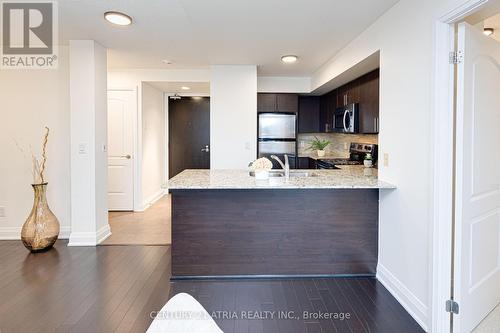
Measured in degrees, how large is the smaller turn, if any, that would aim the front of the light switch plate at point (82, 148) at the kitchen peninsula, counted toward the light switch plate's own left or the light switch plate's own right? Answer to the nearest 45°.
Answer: approximately 45° to the light switch plate's own left

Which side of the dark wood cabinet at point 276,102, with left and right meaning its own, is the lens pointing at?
front

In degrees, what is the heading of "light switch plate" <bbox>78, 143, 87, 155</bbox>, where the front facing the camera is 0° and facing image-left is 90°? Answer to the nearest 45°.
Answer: approximately 0°

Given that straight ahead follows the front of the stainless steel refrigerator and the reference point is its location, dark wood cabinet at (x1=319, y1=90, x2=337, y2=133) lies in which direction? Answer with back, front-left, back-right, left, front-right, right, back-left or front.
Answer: left

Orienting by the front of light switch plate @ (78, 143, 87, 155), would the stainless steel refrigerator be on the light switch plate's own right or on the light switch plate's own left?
on the light switch plate's own left

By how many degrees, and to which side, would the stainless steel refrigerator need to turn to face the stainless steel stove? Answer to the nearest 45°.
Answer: approximately 45° to its left

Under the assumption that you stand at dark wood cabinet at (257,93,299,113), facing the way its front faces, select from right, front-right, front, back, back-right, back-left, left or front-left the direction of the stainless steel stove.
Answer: front-left

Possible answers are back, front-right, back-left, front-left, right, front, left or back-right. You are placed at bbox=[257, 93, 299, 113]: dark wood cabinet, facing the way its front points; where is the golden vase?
front-right

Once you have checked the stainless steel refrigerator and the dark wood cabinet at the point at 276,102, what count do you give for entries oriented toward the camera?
2

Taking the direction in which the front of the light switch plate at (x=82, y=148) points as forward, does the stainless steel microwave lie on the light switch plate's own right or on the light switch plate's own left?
on the light switch plate's own left

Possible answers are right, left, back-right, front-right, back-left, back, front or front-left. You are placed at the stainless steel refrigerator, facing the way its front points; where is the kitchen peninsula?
front

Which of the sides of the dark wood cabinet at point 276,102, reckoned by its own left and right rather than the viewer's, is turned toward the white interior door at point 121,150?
right

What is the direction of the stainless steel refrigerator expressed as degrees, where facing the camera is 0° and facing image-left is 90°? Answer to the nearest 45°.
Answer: approximately 0°

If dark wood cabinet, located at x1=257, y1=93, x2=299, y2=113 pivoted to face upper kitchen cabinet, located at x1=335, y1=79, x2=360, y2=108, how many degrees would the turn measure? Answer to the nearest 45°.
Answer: approximately 45° to its left
